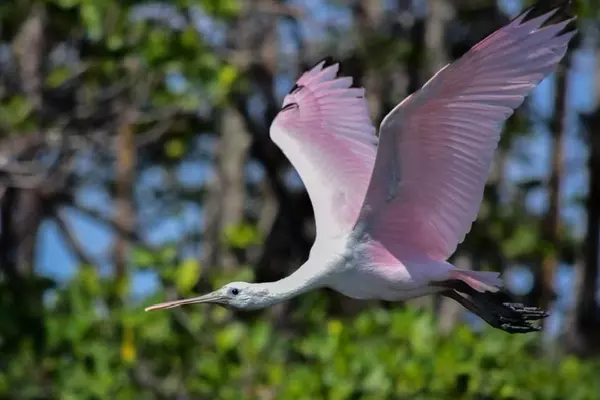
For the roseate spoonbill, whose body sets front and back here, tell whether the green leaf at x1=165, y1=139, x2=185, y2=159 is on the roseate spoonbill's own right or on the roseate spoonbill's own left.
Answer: on the roseate spoonbill's own right

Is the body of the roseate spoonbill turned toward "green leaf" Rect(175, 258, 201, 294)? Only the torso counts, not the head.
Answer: no

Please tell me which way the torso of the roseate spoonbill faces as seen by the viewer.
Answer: to the viewer's left
